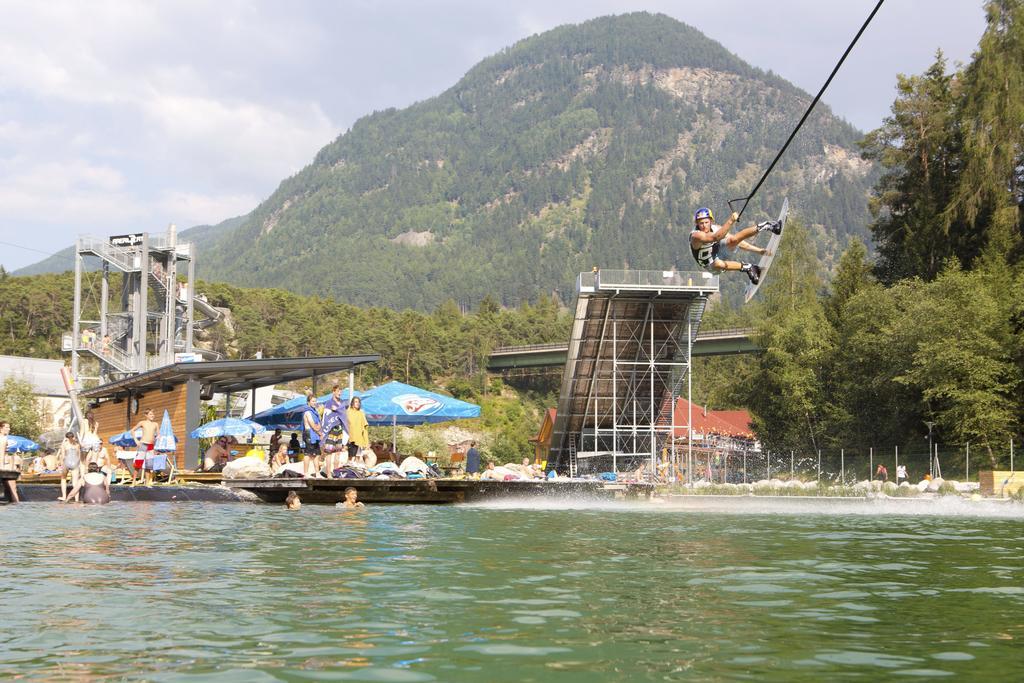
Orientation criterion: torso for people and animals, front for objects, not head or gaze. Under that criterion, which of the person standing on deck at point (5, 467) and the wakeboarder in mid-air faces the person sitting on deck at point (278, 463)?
the person standing on deck

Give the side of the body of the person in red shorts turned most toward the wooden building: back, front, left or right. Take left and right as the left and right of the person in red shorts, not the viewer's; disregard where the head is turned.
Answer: back

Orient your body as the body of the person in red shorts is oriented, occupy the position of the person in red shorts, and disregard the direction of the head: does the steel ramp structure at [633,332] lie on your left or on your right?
on your left

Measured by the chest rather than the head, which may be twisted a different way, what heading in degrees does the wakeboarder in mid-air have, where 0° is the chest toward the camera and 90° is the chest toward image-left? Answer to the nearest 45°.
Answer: approximately 315°

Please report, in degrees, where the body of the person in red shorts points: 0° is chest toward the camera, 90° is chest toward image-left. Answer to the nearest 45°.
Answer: approximately 0°

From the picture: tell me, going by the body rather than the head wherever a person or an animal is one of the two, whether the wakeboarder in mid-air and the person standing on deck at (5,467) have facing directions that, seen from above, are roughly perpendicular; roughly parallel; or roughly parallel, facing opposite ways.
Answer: roughly perpendicular

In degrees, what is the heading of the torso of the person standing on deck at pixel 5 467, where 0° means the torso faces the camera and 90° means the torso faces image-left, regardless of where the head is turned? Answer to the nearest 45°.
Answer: approximately 270°

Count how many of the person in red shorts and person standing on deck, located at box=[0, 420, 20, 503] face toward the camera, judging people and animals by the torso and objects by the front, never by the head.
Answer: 1
